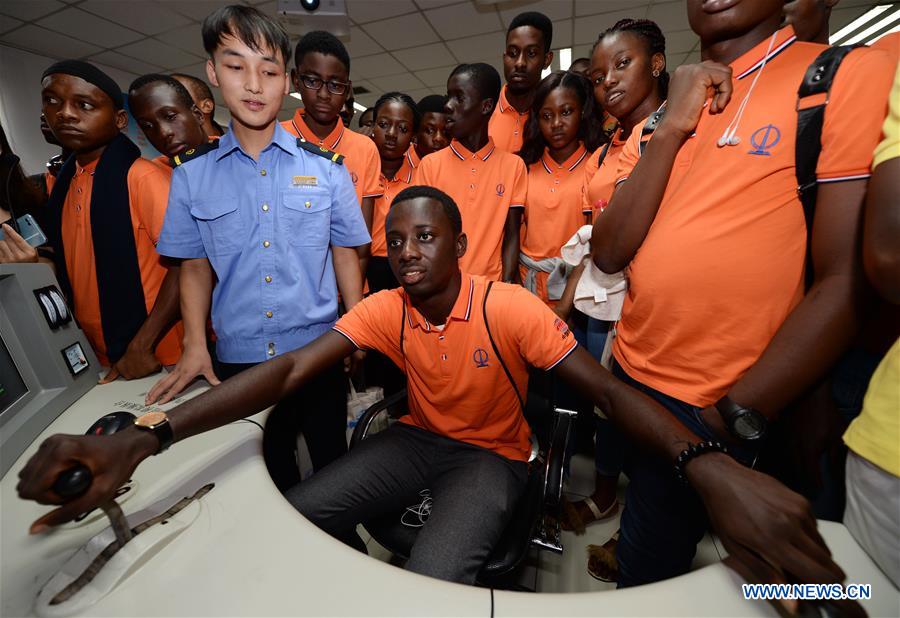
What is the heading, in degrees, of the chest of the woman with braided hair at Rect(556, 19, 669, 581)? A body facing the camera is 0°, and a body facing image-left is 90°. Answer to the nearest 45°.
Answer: approximately 45°

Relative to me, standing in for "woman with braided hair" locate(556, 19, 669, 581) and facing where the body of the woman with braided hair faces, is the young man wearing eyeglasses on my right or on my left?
on my right

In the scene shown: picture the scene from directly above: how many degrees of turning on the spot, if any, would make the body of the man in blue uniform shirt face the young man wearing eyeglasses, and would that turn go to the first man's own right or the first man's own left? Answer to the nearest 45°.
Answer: approximately 135° to the first man's own left

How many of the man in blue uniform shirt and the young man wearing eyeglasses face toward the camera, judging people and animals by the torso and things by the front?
2

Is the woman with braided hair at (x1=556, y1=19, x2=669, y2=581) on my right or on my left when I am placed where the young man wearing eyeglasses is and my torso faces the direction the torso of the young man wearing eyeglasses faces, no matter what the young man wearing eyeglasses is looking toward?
on my left

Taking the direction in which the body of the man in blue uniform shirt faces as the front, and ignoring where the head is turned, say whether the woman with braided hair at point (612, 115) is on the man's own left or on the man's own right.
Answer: on the man's own left

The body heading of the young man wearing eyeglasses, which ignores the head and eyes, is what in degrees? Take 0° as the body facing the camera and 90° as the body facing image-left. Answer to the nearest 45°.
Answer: approximately 0°

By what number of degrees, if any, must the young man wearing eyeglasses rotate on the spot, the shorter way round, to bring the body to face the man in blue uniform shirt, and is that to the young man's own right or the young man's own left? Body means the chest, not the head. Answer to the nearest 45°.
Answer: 0° — they already face them
